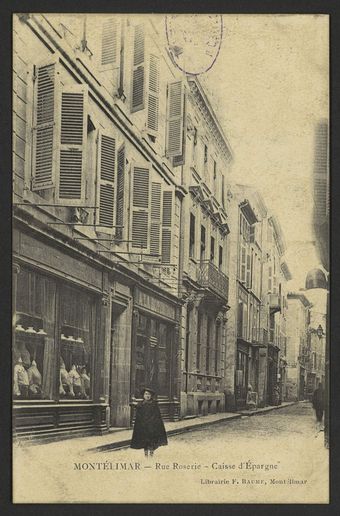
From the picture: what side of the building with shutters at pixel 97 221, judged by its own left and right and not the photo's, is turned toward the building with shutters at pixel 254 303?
left

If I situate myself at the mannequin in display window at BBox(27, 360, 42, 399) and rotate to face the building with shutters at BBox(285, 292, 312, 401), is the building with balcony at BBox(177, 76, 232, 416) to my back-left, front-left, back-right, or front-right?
front-left

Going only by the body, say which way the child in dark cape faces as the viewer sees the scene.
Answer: toward the camera

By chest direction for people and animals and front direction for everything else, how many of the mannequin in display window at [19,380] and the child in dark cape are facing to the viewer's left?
0

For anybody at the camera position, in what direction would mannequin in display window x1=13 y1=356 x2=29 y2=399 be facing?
facing the viewer and to the right of the viewer
